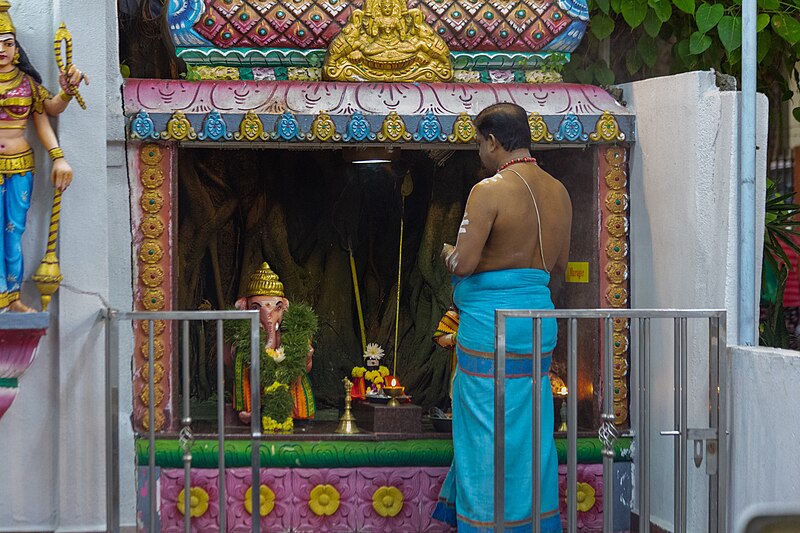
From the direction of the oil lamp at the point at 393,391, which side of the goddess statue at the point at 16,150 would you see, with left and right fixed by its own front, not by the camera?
left

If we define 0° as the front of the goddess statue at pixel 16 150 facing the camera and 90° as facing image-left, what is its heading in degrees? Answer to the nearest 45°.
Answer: approximately 0°

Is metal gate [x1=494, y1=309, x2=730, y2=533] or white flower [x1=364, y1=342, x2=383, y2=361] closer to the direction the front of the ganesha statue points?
the metal gate

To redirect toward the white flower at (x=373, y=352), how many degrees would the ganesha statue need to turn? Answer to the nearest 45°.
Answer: approximately 135° to its left

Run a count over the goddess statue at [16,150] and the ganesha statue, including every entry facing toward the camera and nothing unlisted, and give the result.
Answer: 2

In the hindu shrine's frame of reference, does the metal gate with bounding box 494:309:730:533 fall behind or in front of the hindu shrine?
in front

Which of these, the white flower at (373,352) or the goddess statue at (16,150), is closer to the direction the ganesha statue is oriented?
the goddess statue

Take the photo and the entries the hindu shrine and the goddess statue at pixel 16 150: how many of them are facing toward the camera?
2

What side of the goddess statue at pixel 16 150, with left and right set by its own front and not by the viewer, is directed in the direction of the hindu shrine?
left
